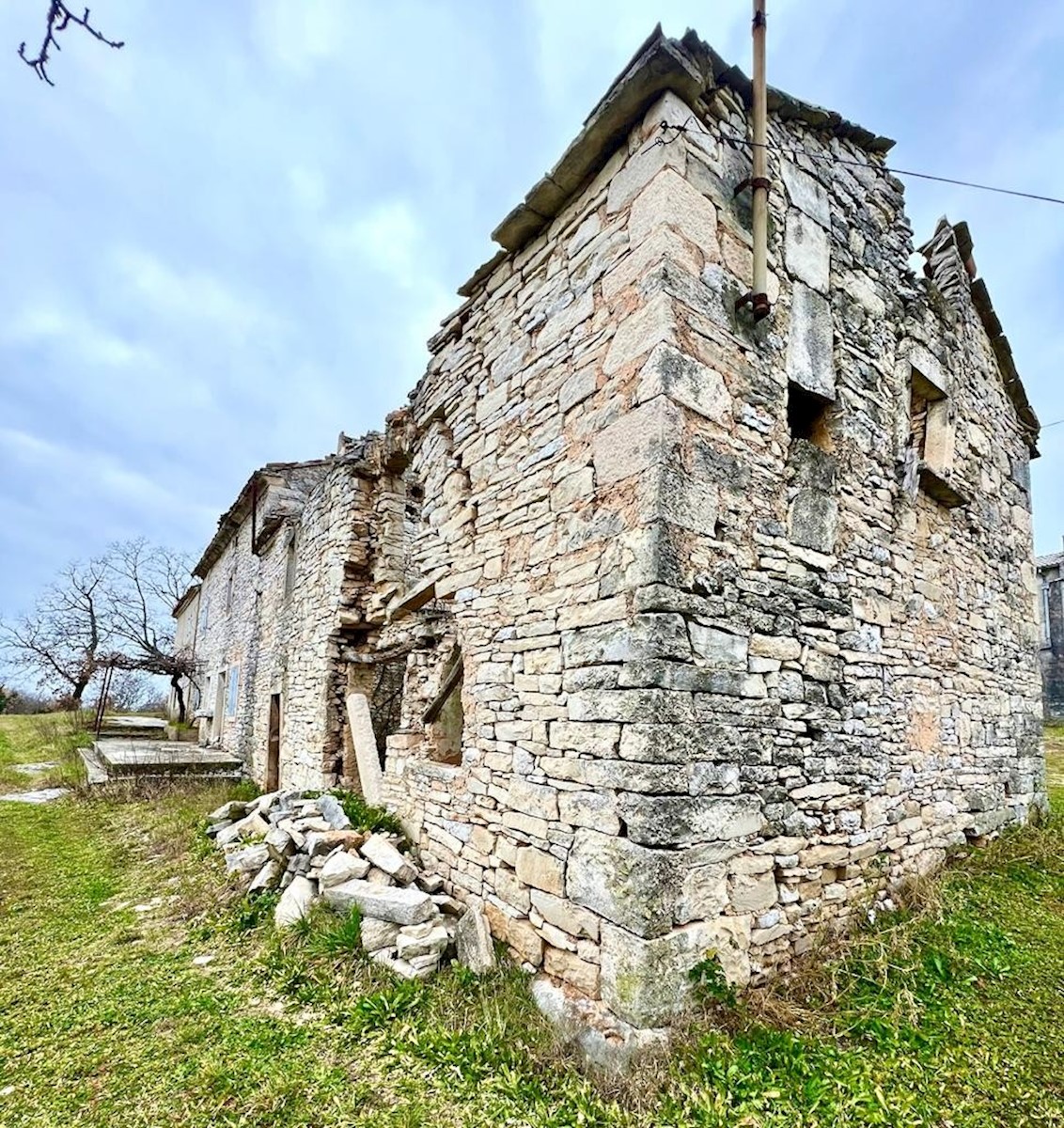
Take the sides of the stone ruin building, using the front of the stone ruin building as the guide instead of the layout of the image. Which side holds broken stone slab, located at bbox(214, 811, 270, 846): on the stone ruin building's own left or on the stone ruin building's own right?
on the stone ruin building's own left

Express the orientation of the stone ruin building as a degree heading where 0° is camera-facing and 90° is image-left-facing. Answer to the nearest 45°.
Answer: approximately 45°

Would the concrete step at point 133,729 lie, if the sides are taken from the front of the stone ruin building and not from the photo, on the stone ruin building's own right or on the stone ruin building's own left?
on the stone ruin building's own right

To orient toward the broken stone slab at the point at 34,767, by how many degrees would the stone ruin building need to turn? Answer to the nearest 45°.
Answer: approximately 90° to its right
